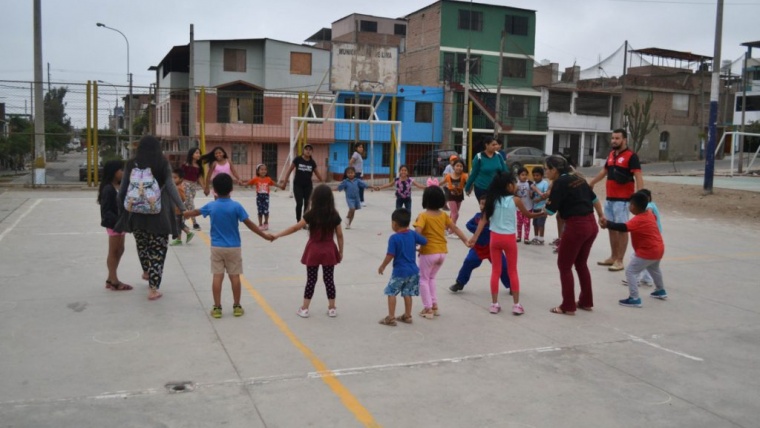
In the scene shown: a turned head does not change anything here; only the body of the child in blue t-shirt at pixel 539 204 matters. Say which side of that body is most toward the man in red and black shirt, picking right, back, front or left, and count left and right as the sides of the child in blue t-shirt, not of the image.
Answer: left

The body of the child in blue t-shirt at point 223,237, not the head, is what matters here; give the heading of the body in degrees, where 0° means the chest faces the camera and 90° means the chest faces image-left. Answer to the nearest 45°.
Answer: approximately 180°

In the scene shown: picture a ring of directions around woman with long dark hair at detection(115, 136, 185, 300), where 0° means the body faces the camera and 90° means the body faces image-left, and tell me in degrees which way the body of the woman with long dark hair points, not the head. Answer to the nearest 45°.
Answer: approximately 180°

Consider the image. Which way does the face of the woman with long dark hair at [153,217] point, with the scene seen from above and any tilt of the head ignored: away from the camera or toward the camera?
away from the camera

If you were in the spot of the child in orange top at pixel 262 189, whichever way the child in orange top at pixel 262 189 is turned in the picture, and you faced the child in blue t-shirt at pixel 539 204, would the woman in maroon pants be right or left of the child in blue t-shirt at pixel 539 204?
right
